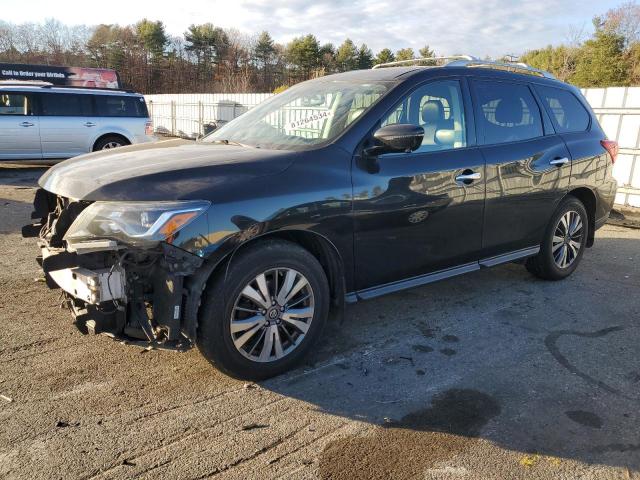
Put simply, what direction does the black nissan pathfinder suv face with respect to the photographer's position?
facing the viewer and to the left of the viewer

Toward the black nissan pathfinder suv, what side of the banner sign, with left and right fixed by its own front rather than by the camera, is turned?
front

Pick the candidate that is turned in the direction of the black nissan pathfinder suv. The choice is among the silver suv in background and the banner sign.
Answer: the banner sign

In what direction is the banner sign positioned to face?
toward the camera

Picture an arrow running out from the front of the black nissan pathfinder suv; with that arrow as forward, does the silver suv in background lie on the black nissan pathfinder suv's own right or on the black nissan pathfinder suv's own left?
on the black nissan pathfinder suv's own right

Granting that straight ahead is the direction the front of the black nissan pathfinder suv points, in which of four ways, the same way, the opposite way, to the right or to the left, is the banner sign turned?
to the left

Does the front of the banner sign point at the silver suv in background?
yes
